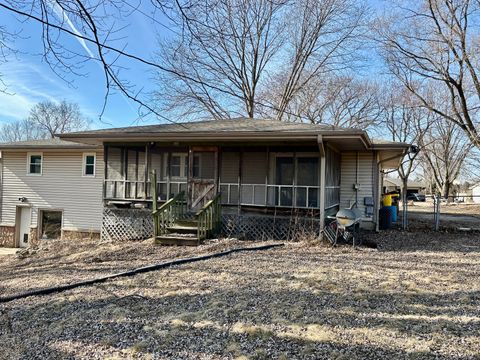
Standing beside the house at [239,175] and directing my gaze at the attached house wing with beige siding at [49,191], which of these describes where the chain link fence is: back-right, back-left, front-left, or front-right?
back-right

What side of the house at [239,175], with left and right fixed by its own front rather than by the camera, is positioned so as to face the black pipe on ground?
front

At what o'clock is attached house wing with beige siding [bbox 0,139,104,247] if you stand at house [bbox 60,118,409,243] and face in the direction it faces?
The attached house wing with beige siding is roughly at 4 o'clock from the house.

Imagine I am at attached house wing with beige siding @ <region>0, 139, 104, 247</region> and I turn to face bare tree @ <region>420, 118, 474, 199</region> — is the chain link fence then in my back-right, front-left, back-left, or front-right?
front-right

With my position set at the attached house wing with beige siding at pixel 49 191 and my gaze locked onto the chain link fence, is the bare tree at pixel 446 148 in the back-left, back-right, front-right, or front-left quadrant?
front-left

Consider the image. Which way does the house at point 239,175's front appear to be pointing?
toward the camera

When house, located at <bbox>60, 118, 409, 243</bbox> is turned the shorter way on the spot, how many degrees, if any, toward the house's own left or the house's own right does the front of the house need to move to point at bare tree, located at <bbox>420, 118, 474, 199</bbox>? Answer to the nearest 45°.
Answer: approximately 135° to the house's own left

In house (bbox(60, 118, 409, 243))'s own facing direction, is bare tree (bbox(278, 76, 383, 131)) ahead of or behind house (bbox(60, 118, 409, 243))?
behind

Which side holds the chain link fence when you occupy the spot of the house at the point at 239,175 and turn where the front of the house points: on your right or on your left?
on your left
